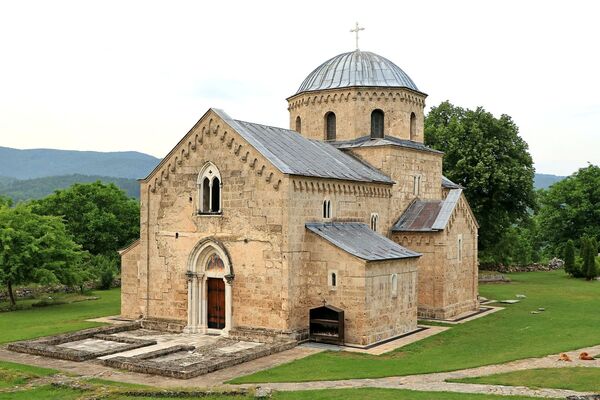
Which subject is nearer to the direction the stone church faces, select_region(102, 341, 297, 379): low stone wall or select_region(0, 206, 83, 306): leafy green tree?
the low stone wall

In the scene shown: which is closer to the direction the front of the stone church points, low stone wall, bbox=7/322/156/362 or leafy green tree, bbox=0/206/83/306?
the low stone wall

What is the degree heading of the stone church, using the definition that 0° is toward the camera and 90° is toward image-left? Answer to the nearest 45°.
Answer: approximately 45°

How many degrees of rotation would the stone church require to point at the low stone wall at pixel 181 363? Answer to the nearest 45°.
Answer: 0° — it already faces it

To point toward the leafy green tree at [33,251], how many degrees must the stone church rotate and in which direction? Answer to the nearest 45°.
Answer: approximately 90° to its right
